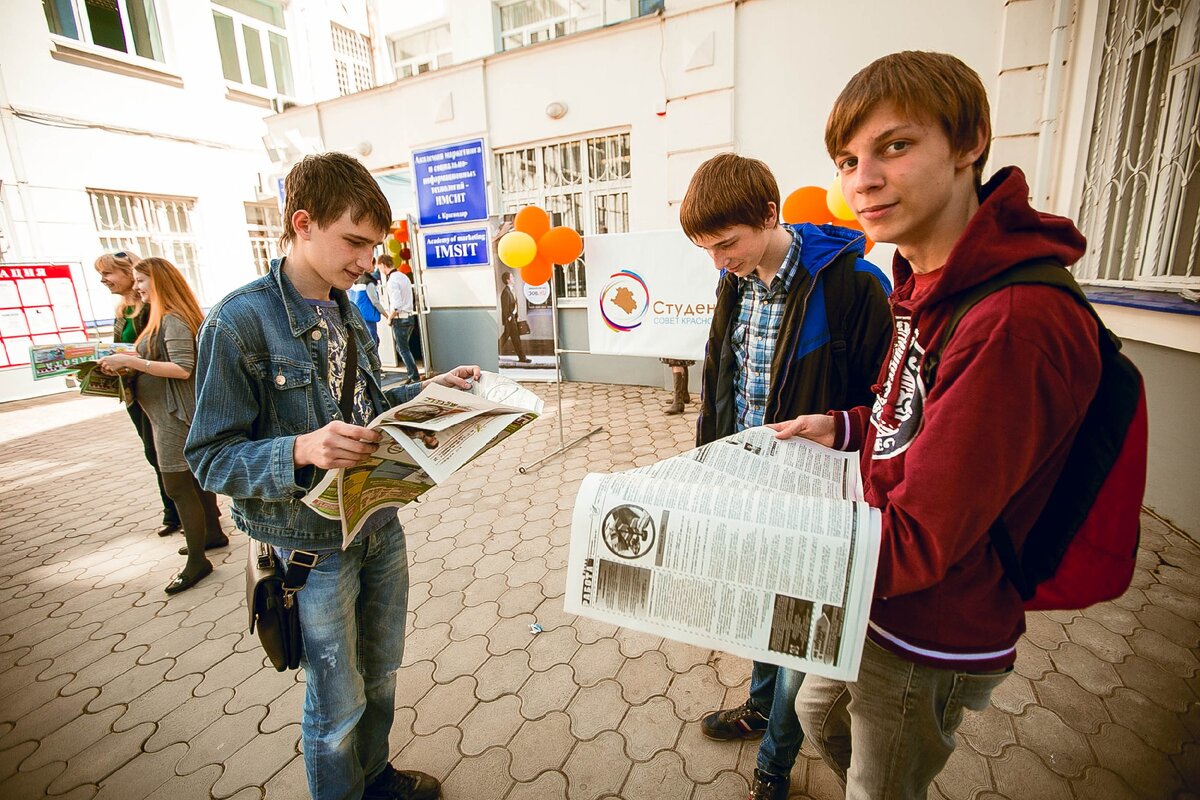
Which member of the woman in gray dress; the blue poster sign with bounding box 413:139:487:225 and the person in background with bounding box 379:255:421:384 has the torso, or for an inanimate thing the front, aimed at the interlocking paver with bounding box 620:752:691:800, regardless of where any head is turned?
the blue poster sign

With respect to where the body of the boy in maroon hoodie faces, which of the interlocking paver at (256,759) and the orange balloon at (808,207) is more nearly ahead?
the interlocking paver

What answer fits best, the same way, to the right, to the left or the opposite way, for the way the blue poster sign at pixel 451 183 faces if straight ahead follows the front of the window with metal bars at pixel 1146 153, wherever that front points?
to the left

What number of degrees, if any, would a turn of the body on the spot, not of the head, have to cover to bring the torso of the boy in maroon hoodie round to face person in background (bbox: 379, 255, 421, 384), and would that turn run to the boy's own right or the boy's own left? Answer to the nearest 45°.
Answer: approximately 90° to the boy's own right

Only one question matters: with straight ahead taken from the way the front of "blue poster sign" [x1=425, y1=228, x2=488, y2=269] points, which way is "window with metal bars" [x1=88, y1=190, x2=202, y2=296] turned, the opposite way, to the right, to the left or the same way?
to the left

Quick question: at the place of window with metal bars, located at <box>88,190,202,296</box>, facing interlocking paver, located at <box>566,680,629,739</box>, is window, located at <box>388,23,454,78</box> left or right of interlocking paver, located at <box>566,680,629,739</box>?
left

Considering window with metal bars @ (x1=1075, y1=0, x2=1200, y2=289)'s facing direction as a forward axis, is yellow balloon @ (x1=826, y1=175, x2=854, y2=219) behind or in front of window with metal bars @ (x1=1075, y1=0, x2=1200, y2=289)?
in front
